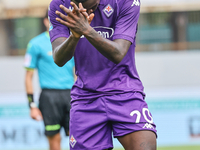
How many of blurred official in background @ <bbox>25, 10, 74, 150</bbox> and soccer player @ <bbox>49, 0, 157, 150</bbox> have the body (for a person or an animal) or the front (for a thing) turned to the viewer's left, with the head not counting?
0

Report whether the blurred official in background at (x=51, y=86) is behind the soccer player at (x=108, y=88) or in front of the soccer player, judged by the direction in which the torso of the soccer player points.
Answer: behind

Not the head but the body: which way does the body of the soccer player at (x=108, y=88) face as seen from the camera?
toward the camera

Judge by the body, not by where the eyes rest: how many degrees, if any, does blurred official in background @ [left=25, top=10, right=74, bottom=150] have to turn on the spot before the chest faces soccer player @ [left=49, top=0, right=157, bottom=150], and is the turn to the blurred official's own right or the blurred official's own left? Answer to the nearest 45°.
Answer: approximately 45° to the blurred official's own right

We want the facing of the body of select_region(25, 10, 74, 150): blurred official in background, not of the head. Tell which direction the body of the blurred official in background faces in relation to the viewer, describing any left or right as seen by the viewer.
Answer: facing the viewer and to the right of the viewer
